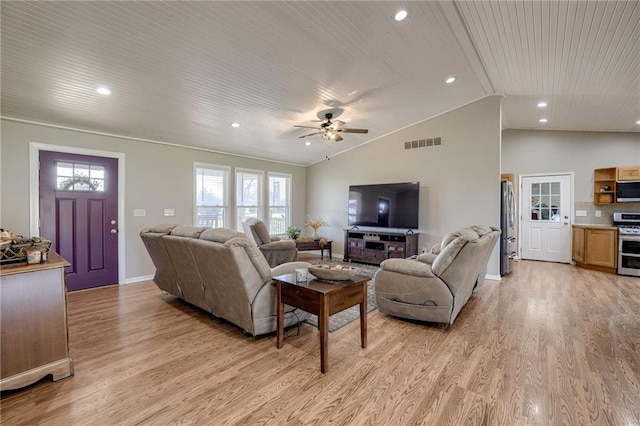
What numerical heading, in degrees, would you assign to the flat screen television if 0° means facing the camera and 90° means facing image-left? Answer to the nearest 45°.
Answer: approximately 45°

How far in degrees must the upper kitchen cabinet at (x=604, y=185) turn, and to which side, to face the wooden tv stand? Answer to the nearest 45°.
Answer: approximately 45° to its right

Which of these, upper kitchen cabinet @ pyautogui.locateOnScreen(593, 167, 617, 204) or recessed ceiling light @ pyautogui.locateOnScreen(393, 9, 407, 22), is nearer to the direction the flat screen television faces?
the recessed ceiling light

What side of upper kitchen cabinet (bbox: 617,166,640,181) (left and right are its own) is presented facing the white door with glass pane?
right

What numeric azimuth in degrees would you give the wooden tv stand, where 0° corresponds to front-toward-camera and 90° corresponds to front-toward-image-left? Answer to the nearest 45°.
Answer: approximately 45°

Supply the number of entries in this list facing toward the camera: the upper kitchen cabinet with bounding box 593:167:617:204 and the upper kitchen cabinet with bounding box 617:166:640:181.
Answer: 2

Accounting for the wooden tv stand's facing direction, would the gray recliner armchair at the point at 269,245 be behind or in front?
in front

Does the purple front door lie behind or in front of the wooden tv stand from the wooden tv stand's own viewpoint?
in front

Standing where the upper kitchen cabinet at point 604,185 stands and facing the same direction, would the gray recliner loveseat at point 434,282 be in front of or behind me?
in front

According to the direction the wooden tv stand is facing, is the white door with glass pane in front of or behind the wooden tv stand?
behind
